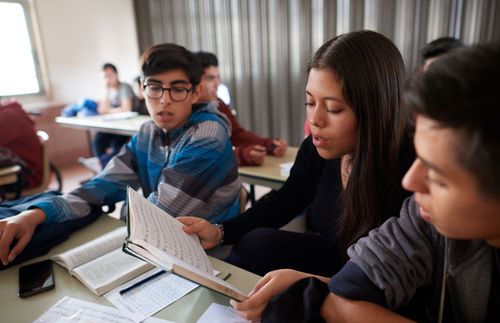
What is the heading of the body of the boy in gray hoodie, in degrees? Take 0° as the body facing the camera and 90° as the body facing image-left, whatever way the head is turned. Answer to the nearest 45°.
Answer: approximately 45°

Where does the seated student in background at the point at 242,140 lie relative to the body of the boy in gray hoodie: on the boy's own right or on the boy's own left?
on the boy's own right

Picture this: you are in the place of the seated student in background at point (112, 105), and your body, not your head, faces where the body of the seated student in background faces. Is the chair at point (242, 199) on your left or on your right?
on your left

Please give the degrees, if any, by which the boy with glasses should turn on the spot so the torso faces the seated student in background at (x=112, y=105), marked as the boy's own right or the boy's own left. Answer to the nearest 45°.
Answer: approximately 135° to the boy's own right

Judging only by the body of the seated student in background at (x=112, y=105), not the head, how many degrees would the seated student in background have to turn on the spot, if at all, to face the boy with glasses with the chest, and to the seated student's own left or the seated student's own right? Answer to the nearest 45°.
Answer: approximately 45° to the seated student's own left

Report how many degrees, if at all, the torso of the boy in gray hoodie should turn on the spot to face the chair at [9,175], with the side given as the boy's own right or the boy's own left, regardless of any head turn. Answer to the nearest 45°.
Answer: approximately 90° to the boy's own right

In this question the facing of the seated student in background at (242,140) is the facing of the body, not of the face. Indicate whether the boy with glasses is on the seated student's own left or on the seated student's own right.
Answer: on the seated student's own right
